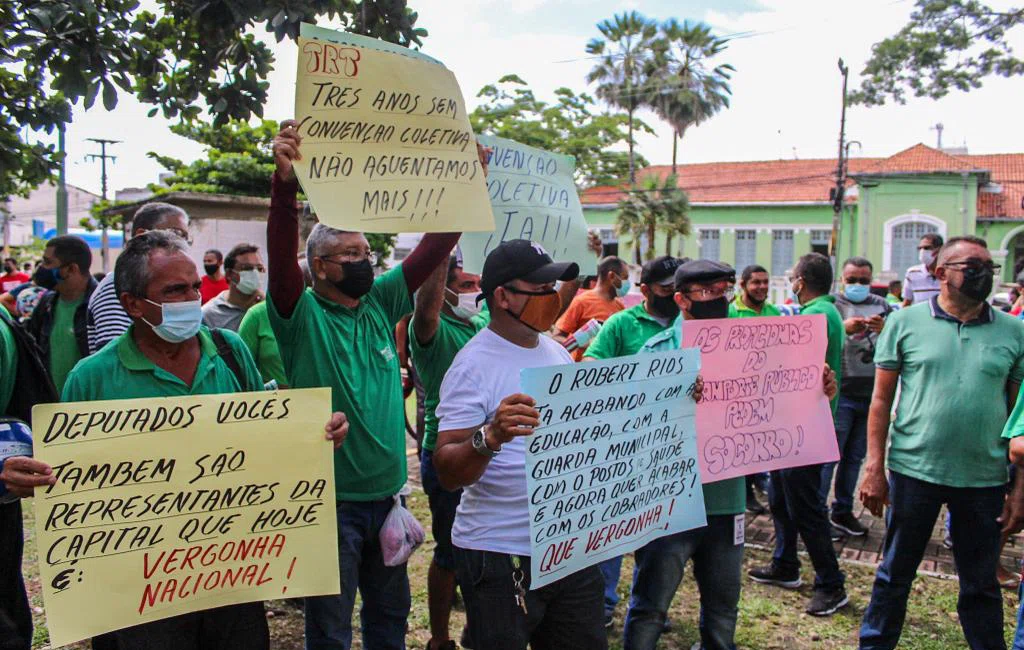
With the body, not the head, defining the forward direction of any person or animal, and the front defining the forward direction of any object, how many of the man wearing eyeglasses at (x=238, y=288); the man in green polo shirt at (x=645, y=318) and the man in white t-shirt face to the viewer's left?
0

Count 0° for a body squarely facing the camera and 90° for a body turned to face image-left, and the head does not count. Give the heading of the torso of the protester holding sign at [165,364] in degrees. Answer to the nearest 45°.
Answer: approximately 315°

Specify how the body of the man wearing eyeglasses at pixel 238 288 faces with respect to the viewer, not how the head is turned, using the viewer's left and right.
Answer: facing the viewer and to the right of the viewer

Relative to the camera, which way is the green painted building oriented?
toward the camera

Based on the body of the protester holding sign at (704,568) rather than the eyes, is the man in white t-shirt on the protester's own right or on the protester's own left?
on the protester's own right

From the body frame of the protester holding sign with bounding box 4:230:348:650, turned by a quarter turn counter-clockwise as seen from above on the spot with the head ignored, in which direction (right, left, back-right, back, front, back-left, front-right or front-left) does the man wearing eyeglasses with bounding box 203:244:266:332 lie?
front-left

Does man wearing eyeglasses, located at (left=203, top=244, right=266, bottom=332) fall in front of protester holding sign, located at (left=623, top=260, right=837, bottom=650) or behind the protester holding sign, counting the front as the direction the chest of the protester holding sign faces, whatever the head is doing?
behind

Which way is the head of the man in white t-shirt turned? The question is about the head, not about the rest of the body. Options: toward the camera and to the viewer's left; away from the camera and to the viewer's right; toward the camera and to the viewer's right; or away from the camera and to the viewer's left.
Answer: toward the camera and to the viewer's right
